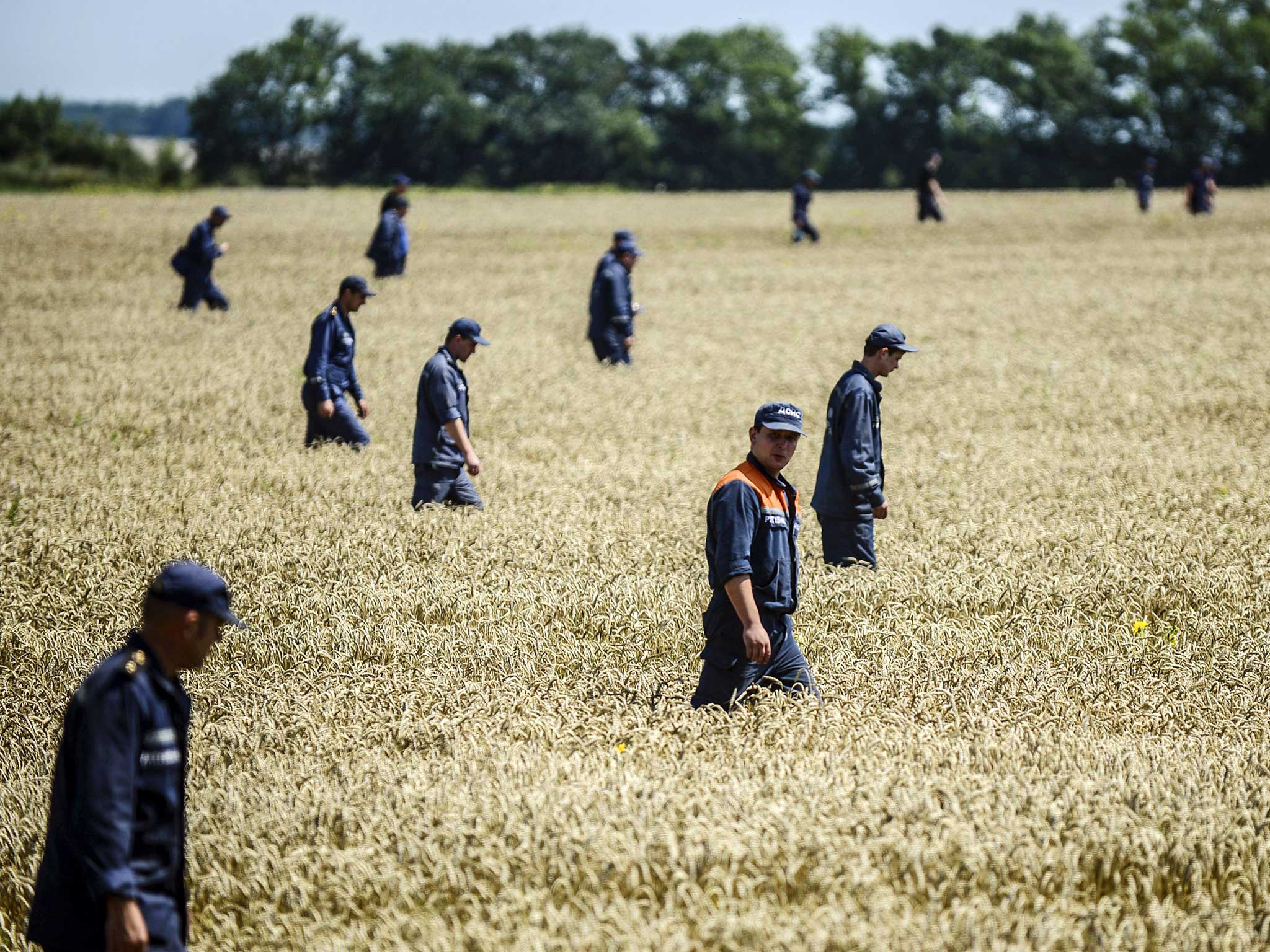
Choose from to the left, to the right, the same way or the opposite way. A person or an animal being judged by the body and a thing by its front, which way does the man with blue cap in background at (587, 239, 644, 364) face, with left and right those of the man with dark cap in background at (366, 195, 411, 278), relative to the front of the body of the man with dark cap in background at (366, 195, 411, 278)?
the same way

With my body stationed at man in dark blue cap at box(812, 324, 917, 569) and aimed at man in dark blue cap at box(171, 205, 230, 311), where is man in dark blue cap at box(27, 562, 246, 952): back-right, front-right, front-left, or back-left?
back-left

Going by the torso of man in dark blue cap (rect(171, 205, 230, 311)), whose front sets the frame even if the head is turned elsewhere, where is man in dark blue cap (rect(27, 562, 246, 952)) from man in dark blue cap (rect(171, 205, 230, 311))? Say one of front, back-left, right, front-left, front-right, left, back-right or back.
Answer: right

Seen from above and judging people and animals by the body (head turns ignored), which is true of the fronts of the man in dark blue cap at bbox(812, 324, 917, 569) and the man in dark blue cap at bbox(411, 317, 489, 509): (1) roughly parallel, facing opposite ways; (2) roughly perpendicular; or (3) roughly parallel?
roughly parallel

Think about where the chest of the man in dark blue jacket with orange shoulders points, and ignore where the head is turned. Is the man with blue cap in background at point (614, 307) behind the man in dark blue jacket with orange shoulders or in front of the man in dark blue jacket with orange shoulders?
behind

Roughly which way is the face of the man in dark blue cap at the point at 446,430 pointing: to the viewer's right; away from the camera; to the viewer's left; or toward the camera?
to the viewer's right

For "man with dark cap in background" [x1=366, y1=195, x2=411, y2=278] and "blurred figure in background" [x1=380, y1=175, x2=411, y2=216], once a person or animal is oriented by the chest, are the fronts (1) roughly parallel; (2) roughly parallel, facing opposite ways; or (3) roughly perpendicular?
roughly parallel

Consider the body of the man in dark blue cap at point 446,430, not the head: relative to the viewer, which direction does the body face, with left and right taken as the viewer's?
facing to the right of the viewer

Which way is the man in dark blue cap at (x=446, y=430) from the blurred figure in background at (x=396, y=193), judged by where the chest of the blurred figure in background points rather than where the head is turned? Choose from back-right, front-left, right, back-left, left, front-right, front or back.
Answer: right

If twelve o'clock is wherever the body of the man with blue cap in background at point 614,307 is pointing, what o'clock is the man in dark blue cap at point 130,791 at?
The man in dark blue cap is roughly at 3 o'clock from the man with blue cap in background.

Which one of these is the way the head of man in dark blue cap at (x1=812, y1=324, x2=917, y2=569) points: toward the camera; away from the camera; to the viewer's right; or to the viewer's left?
to the viewer's right

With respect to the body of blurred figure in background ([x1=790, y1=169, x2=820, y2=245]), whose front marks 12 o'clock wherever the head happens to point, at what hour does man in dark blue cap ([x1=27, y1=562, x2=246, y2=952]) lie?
The man in dark blue cap is roughly at 3 o'clock from the blurred figure in background.

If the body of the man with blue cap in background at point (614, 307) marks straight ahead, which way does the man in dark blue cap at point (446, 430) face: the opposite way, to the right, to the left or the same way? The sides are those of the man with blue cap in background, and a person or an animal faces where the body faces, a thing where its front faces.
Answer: the same way

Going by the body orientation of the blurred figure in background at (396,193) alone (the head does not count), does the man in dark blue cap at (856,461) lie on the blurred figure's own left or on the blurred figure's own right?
on the blurred figure's own right

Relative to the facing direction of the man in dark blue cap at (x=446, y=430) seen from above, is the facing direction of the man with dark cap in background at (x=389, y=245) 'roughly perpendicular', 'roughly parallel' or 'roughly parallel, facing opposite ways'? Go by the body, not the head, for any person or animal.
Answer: roughly parallel
